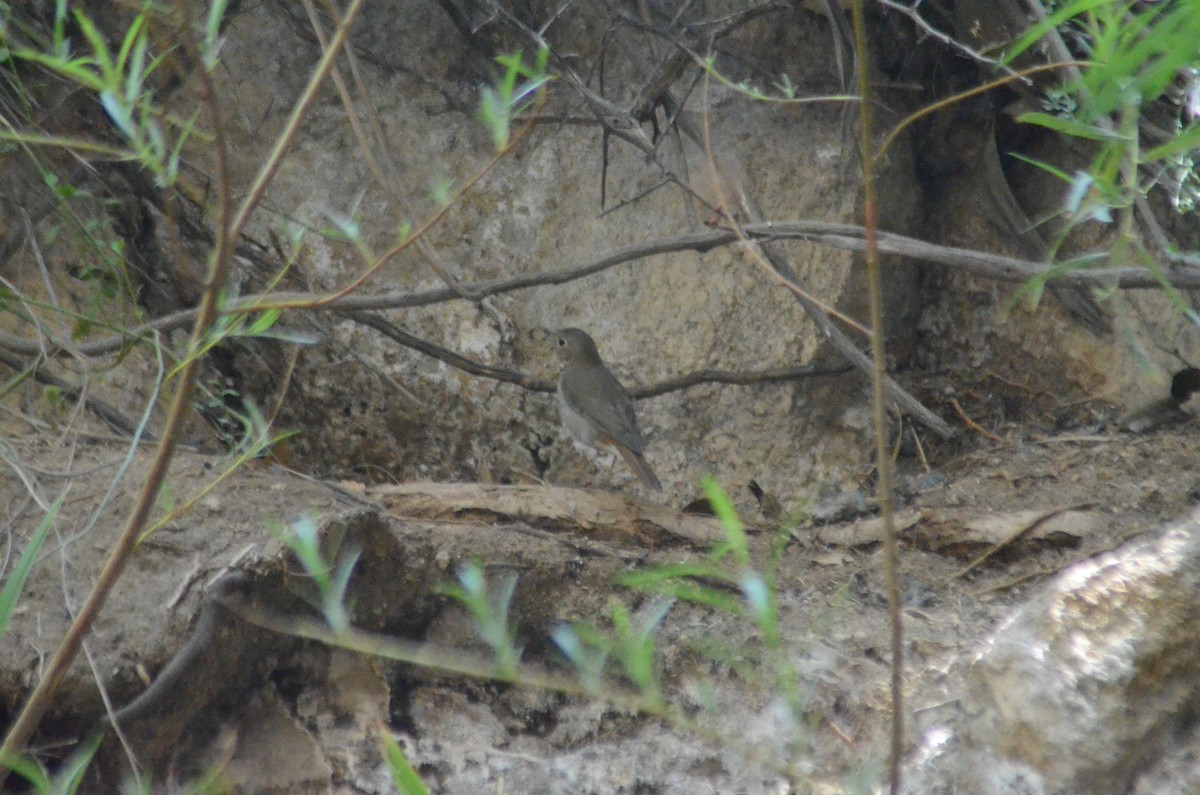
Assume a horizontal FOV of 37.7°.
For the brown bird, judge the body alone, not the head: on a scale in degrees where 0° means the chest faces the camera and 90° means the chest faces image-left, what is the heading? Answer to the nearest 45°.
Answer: approximately 135°

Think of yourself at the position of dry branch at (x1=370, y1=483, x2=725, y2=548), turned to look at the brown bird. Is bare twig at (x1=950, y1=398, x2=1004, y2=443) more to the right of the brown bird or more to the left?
right

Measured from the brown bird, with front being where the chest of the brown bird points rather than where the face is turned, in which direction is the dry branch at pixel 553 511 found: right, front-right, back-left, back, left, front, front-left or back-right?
back-left

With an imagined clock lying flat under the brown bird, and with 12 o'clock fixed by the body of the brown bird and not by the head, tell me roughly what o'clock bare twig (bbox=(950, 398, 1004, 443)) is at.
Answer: The bare twig is roughly at 5 o'clock from the brown bird.

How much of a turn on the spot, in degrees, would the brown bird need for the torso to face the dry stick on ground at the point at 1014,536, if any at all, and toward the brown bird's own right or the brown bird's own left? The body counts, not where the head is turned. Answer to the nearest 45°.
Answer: approximately 180°
